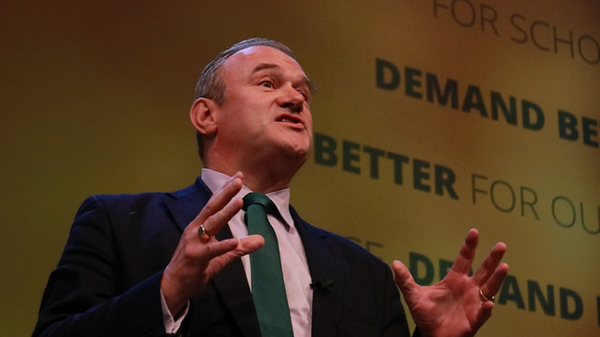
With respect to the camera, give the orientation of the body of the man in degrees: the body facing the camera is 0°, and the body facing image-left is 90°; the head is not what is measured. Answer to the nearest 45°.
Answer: approximately 315°

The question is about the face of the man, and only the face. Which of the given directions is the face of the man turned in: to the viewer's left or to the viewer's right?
to the viewer's right
